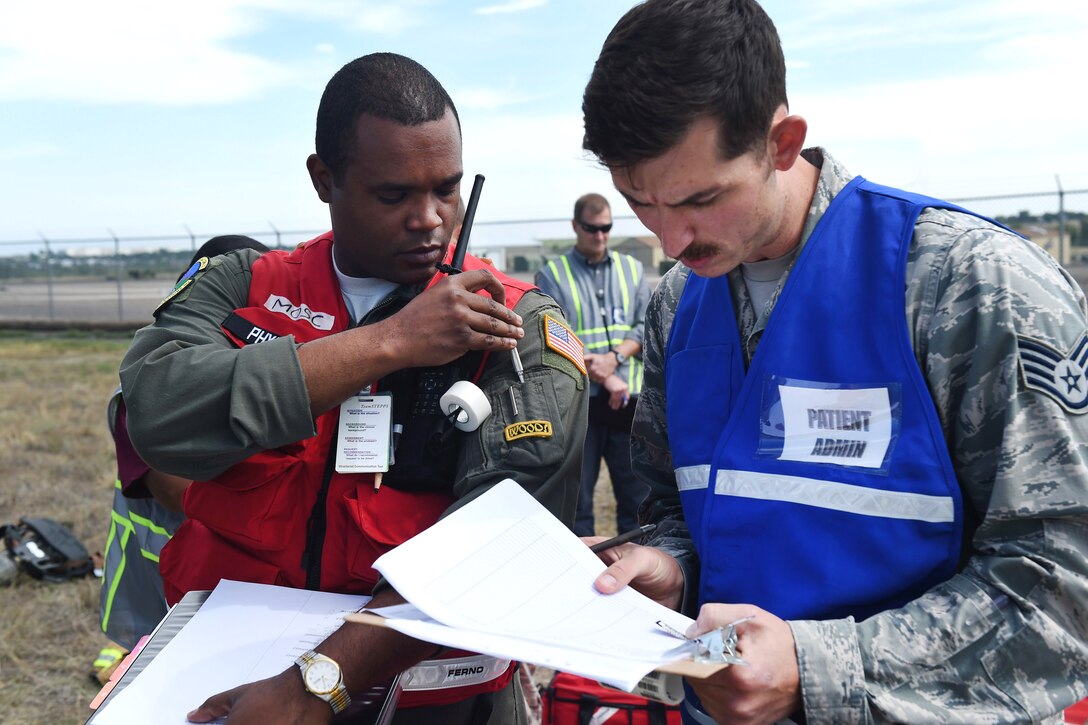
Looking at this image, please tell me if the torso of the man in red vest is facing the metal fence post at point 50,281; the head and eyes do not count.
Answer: no

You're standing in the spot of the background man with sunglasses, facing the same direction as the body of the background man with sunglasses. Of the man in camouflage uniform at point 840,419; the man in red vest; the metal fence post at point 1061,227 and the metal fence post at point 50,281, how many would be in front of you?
2

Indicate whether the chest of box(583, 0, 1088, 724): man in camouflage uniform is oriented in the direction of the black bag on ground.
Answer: no

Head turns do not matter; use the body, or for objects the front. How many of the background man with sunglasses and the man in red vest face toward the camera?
2

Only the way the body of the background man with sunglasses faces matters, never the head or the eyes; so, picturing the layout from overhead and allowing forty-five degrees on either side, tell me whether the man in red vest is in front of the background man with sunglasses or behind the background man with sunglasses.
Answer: in front

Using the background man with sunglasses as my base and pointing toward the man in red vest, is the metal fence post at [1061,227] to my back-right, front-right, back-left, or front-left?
back-left

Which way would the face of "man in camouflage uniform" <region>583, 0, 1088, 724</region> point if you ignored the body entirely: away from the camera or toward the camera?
toward the camera

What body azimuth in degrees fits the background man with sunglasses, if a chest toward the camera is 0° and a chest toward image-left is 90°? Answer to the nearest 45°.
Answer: approximately 0°

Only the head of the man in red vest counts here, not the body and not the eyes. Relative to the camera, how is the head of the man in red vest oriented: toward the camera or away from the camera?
toward the camera

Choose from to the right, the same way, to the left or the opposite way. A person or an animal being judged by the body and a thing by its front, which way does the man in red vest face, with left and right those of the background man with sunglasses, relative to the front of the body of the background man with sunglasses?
the same way

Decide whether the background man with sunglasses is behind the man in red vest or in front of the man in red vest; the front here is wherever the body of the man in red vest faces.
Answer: behind

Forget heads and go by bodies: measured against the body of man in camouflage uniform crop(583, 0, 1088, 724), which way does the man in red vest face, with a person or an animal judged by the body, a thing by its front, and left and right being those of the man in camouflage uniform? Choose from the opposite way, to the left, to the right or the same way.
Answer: to the left

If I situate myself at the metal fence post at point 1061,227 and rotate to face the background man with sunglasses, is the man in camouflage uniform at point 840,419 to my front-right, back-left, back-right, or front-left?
front-left

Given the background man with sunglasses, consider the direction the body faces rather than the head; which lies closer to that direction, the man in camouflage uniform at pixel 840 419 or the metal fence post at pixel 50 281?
the man in camouflage uniform

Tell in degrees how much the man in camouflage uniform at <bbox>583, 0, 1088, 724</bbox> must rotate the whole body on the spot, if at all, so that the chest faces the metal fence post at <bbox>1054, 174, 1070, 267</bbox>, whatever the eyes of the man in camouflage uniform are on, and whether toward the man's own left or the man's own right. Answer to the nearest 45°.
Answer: approximately 135° to the man's own right

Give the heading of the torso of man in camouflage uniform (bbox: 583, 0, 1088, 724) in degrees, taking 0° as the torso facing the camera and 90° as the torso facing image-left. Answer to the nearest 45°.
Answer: approximately 45°

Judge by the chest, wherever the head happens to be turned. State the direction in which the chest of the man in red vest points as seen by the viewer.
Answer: toward the camera

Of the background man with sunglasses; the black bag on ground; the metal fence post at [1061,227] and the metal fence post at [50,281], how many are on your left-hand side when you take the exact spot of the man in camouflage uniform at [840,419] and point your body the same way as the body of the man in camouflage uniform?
0
